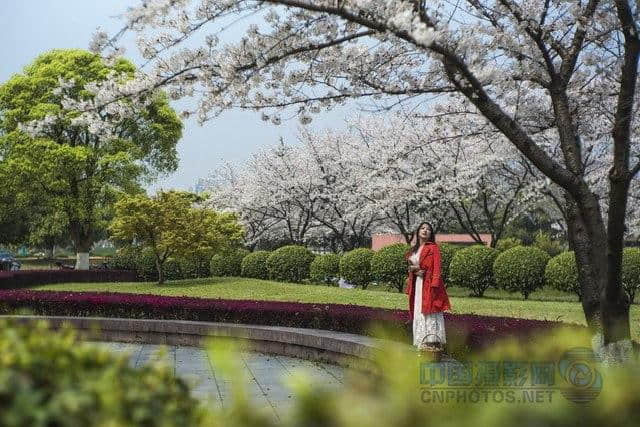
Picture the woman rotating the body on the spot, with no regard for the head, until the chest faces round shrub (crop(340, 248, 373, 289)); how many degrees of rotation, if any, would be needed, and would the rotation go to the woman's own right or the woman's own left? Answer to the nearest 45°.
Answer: approximately 135° to the woman's own right

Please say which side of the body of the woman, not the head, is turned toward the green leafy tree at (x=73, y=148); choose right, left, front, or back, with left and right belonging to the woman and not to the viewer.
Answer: right

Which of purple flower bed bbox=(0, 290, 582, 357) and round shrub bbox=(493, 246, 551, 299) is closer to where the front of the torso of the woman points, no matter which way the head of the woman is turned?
the purple flower bed

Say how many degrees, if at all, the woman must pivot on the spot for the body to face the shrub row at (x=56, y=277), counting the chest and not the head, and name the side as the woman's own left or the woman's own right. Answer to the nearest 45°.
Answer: approximately 90° to the woman's own right

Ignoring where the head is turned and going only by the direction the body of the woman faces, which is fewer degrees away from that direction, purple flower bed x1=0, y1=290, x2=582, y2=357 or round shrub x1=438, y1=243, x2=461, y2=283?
the purple flower bed

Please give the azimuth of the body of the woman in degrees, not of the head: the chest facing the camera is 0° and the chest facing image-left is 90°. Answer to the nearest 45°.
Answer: approximately 45°

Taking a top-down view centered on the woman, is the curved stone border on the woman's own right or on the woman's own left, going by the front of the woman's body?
on the woman's own right
